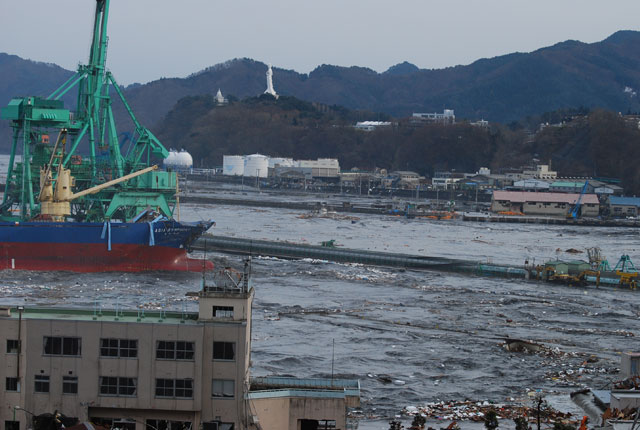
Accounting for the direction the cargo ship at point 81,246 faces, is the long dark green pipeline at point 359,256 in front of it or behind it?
in front

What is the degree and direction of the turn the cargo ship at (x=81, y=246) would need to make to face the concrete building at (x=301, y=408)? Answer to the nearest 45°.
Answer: approximately 90° to its right

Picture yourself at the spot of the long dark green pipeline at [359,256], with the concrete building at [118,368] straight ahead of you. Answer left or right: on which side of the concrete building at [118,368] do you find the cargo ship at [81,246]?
right

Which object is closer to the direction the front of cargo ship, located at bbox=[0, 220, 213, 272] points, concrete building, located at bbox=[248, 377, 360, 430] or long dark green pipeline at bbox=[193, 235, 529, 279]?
the long dark green pipeline

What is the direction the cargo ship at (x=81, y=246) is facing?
to the viewer's right

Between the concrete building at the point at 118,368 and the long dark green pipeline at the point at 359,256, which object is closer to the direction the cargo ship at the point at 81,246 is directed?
the long dark green pipeline

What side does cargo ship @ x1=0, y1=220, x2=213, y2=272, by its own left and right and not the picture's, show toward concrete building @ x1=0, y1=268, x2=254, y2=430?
right

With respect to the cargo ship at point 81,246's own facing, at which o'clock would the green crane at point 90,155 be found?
The green crane is roughly at 9 o'clock from the cargo ship.
